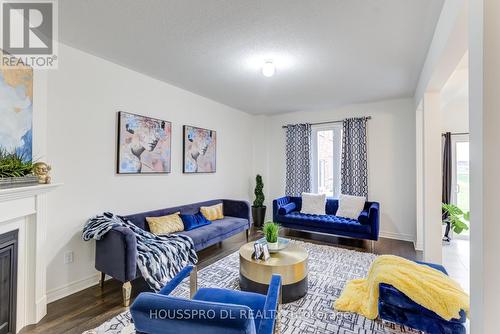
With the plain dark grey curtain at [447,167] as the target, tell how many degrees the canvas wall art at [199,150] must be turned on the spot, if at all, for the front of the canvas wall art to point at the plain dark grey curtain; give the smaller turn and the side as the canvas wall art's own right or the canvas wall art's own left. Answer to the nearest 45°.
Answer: approximately 45° to the canvas wall art's own left

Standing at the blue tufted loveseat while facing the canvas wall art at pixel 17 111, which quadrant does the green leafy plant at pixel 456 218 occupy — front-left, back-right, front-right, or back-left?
back-left

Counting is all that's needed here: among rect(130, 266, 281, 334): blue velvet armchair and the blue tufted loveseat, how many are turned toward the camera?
1

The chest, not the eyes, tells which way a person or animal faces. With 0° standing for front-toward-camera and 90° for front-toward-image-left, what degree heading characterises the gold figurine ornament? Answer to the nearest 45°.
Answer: approximately 315°

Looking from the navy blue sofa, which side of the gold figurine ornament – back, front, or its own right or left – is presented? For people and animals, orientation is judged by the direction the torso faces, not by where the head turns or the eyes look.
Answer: left

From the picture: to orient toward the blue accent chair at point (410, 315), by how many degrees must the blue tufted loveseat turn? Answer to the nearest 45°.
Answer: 0° — it already faces it

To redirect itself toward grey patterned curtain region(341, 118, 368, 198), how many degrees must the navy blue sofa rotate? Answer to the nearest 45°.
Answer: approximately 45° to its left

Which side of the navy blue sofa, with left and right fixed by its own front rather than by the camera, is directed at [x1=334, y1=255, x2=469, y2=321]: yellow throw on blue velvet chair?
front

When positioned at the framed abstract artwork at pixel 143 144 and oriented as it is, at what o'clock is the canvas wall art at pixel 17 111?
The canvas wall art is roughly at 3 o'clock from the framed abstract artwork.
